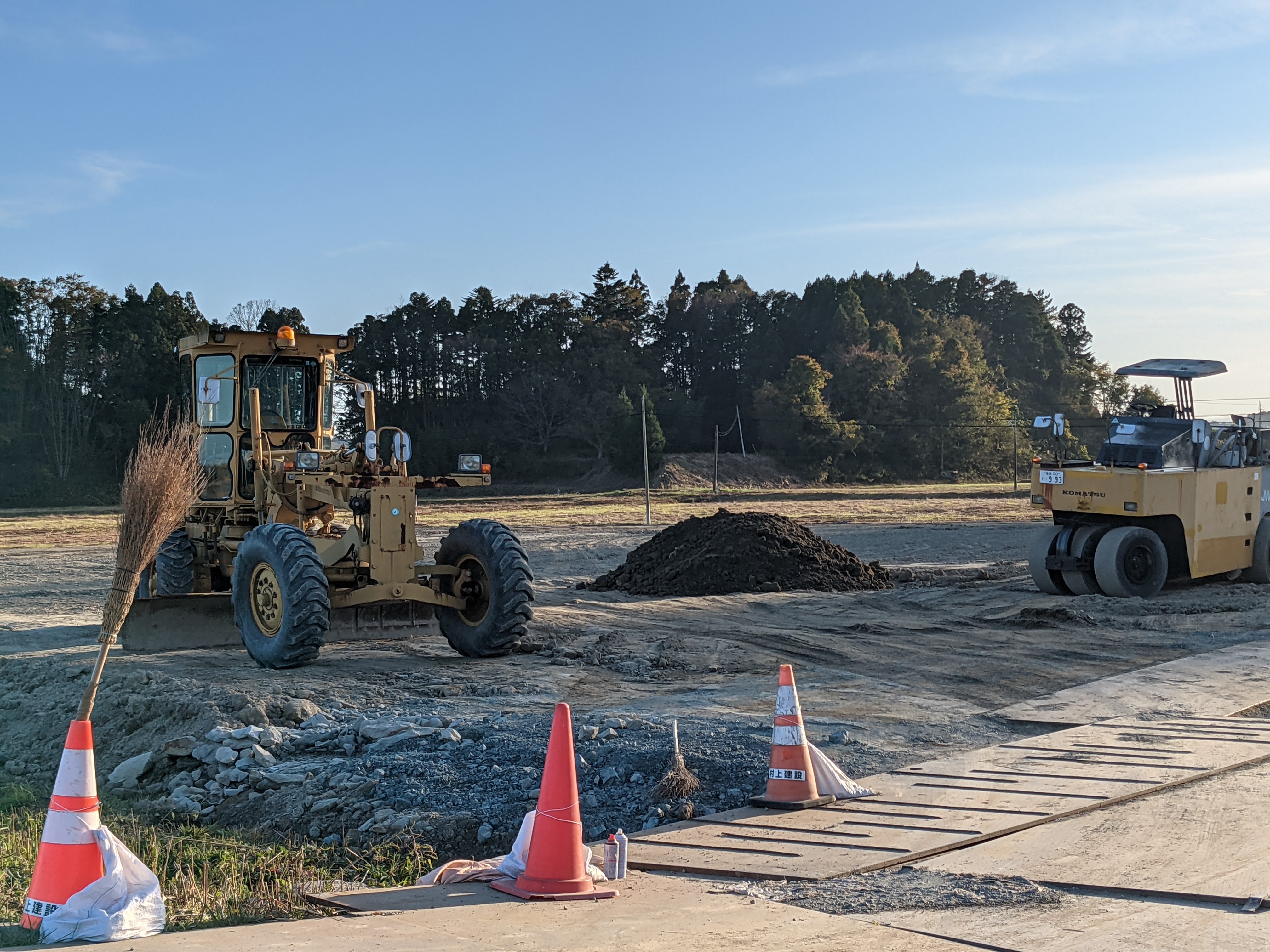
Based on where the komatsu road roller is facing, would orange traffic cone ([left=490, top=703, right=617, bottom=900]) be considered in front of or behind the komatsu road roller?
in front

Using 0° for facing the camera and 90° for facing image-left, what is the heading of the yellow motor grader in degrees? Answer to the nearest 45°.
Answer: approximately 315°

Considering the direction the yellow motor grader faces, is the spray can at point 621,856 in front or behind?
in front

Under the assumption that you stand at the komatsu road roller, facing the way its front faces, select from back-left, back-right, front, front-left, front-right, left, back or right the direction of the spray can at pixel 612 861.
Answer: front-left

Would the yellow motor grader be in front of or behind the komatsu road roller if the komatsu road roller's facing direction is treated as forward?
in front

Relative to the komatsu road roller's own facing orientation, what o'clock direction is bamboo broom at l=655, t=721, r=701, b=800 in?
The bamboo broom is roughly at 11 o'clock from the komatsu road roller.

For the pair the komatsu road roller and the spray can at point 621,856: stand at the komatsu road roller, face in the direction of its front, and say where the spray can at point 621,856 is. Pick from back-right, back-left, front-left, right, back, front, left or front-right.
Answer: front-left
